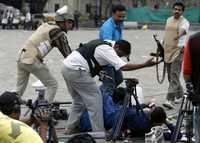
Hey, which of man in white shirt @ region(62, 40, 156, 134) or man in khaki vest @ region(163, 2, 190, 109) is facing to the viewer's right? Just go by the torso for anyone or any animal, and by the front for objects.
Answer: the man in white shirt

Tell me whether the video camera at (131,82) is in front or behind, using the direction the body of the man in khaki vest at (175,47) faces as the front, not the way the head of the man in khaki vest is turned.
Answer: in front

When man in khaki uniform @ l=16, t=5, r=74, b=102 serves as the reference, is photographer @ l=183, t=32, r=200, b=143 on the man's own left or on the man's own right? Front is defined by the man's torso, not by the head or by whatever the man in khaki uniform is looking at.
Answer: on the man's own right

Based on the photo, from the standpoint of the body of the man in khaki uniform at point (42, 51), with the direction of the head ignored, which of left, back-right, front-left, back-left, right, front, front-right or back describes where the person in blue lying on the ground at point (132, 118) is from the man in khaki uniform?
front-right

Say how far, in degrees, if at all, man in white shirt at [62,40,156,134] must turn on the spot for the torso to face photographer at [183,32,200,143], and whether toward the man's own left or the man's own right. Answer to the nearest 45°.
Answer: approximately 45° to the man's own right

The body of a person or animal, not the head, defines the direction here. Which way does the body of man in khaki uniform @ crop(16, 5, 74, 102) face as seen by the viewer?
to the viewer's right

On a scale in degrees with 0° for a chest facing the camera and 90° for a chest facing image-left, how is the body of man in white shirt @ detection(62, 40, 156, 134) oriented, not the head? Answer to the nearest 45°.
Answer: approximately 270°

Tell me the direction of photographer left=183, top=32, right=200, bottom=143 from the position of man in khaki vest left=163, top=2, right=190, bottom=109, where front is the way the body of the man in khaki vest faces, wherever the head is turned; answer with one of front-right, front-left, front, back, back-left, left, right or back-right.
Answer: front-left

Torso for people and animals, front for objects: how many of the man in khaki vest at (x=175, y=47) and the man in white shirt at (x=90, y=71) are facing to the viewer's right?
1
